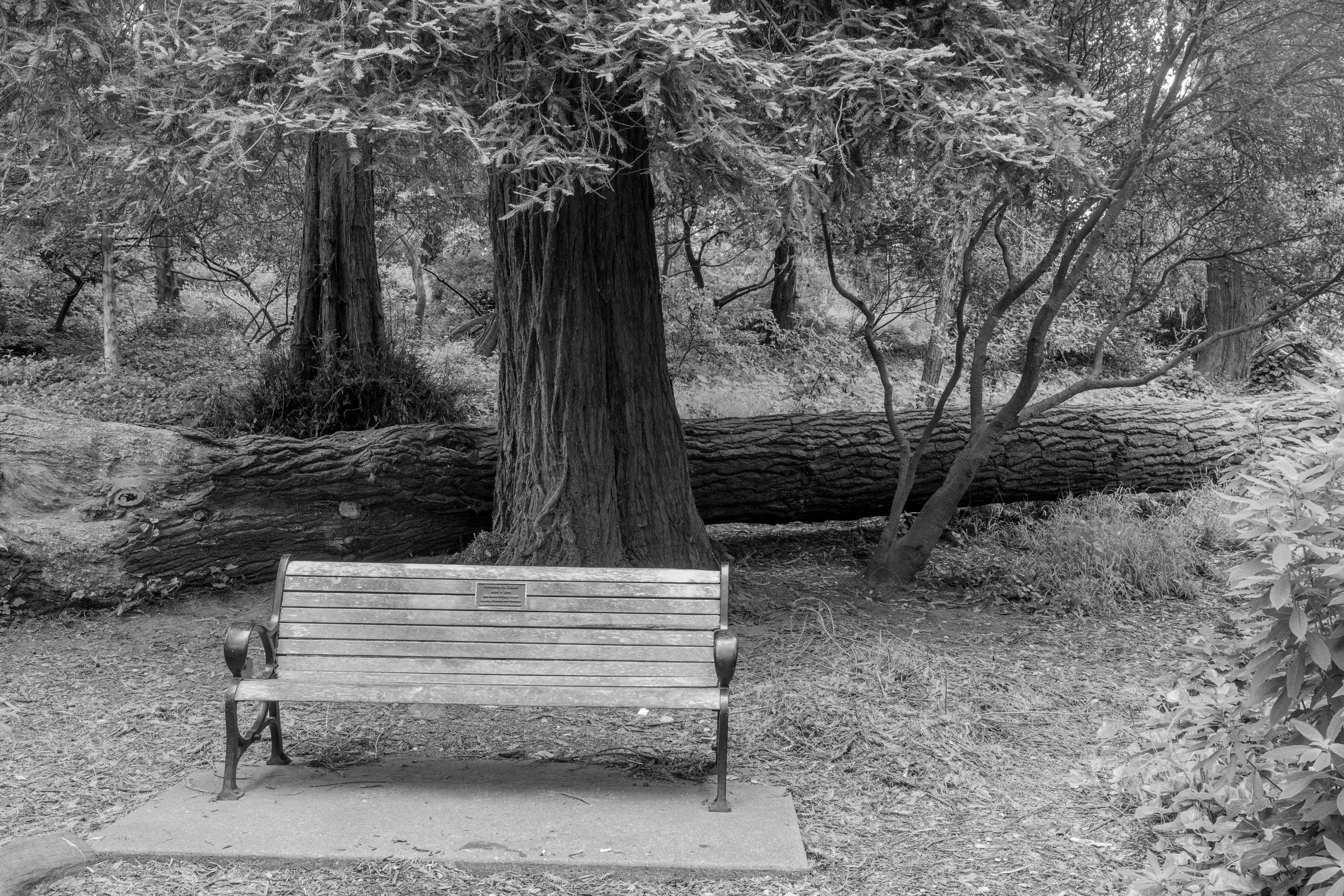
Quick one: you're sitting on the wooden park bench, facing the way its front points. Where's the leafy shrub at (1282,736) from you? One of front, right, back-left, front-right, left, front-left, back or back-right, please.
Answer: front-left

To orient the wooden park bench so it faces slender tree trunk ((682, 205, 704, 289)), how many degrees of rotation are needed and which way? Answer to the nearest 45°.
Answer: approximately 180°

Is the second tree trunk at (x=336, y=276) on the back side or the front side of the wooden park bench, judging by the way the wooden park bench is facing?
on the back side

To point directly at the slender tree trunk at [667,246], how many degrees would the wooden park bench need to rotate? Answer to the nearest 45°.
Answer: approximately 180°

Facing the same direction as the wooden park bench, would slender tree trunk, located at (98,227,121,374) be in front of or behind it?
behind

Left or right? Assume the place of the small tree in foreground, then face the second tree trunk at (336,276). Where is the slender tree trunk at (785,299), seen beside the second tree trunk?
right

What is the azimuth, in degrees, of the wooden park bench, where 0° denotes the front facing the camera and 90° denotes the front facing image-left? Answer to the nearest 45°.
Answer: approximately 0°

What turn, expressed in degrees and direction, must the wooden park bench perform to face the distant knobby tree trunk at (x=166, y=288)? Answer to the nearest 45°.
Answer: approximately 180°

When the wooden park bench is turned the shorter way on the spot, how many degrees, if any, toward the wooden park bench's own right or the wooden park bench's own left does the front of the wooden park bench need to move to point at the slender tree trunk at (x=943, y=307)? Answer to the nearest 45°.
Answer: approximately 135° to the wooden park bench's own left

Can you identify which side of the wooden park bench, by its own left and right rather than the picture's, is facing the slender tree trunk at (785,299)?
back

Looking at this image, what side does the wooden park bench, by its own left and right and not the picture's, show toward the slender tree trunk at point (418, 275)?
back
